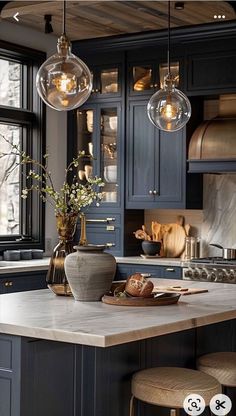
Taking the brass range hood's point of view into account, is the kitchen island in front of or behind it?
in front

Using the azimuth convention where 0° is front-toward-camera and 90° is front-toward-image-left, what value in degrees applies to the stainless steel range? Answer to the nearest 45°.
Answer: approximately 0°

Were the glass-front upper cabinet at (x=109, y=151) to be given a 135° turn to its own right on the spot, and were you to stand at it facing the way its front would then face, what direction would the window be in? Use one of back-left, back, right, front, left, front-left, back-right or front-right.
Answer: front-left

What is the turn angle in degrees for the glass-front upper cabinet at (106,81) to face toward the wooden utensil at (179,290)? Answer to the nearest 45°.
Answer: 0° — it already faces it

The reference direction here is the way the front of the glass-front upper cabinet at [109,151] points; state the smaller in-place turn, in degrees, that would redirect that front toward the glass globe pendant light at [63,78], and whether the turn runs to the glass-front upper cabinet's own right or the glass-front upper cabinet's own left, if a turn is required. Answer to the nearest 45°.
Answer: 0° — it already faces it

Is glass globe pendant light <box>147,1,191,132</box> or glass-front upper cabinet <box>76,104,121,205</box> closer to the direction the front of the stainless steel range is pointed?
the glass globe pendant light

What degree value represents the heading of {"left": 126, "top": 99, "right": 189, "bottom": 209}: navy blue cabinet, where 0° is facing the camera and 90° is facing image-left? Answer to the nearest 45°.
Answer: approximately 0°

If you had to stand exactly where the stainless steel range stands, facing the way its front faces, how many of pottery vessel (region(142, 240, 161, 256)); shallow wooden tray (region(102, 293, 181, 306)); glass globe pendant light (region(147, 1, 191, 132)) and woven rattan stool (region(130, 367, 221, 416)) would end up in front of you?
3
